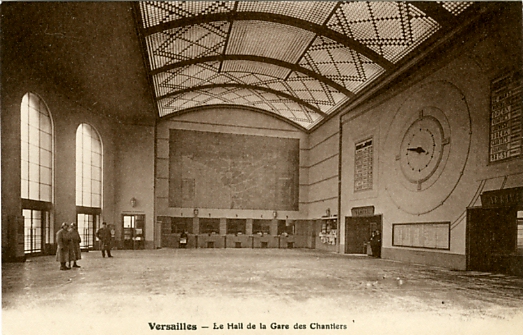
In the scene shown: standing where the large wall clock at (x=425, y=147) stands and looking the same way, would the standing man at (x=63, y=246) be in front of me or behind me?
in front

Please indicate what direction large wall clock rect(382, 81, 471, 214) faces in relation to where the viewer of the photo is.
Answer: facing the viewer and to the left of the viewer

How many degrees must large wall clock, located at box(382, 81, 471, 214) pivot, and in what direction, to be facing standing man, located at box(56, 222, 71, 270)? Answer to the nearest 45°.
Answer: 0° — it already faces them
